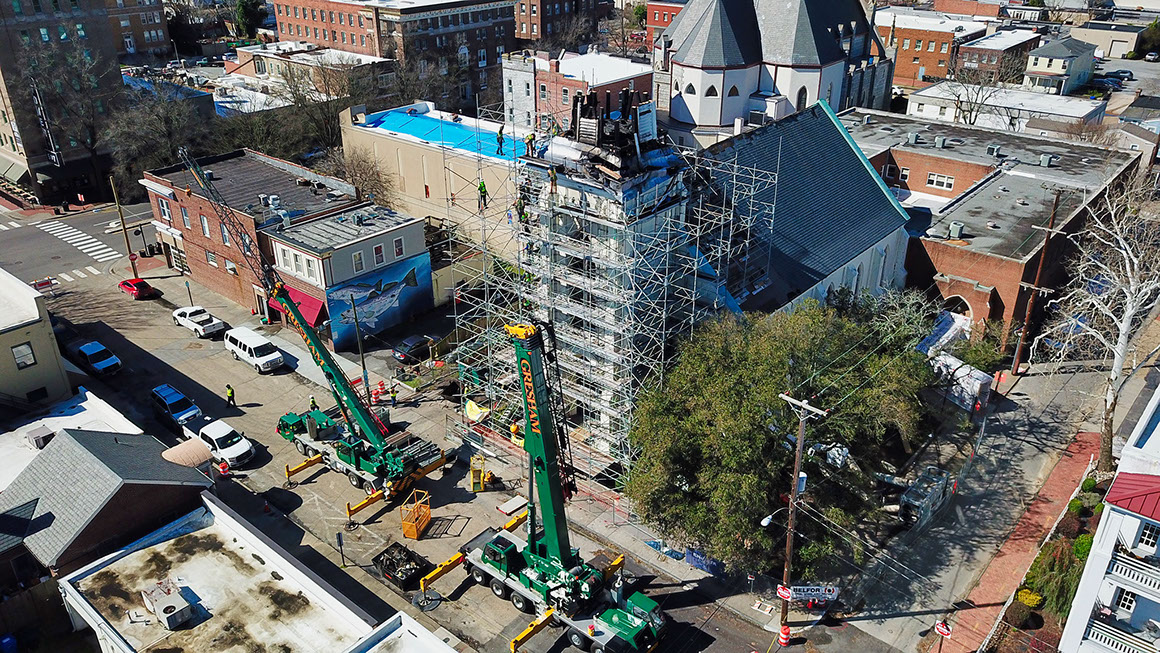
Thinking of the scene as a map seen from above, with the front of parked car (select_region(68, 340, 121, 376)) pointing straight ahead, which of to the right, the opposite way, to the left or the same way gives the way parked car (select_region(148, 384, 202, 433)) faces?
the same way

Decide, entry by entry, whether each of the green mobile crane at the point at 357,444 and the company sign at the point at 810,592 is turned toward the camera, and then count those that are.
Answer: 1

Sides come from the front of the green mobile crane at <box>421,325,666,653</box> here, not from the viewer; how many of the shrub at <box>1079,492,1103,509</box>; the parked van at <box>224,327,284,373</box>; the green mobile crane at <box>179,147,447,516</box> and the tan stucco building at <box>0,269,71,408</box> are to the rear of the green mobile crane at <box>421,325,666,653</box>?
3

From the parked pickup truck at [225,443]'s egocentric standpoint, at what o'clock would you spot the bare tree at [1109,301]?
The bare tree is roughly at 11 o'clock from the parked pickup truck.

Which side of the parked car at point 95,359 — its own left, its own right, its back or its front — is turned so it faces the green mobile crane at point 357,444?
front

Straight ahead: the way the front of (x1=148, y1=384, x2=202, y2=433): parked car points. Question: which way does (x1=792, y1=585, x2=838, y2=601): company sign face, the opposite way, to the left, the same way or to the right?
to the right

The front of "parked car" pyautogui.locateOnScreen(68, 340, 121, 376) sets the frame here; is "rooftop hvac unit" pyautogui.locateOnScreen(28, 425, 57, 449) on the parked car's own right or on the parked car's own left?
on the parked car's own right

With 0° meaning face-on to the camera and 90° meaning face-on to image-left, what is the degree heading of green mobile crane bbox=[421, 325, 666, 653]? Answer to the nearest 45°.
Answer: approximately 315°

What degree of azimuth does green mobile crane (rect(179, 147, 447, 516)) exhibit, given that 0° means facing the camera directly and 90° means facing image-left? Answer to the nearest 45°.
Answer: approximately 135°

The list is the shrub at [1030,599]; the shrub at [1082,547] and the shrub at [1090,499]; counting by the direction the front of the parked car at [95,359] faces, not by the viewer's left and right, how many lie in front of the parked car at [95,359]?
3

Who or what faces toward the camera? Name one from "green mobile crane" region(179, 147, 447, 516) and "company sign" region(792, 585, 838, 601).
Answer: the company sign

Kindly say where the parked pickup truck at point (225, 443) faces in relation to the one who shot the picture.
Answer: facing the viewer and to the right of the viewer

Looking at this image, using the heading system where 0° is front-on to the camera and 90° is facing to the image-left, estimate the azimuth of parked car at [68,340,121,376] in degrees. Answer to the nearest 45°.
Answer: approximately 315°

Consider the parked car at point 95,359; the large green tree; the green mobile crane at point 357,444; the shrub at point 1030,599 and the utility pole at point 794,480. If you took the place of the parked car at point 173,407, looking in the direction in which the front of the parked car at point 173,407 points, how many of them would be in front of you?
4

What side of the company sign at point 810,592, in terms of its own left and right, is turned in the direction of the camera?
front
